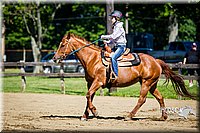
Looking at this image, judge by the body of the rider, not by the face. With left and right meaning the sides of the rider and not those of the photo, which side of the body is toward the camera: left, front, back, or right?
left

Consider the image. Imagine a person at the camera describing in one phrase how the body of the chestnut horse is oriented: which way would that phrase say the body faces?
to the viewer's left

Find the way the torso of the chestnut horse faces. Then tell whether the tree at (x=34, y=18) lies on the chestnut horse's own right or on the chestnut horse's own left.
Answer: on the chestnut horse's own right

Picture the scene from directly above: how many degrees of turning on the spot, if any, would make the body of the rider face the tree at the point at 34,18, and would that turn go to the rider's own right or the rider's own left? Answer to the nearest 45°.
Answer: approximately 90° to the rider's own right
